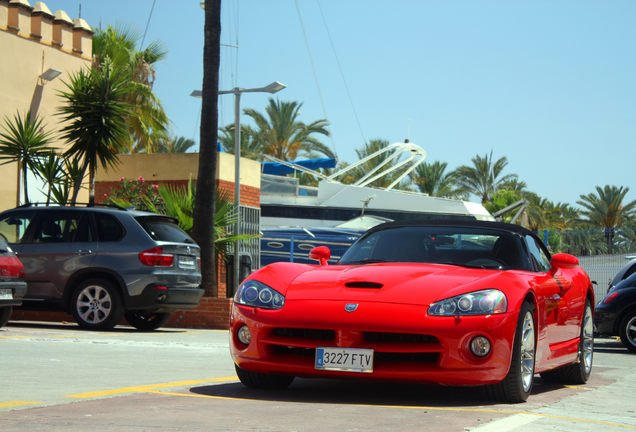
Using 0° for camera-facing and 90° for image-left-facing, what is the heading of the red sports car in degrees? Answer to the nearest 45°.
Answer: approximately 45°

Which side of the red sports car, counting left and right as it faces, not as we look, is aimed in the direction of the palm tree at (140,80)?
right

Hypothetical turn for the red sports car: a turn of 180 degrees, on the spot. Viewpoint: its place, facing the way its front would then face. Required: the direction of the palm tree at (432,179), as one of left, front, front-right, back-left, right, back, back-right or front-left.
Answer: front-left

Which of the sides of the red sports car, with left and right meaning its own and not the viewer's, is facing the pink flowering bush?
right

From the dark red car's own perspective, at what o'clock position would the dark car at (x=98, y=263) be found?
The dark car is roughly at 3 o'clock from the dark red car.

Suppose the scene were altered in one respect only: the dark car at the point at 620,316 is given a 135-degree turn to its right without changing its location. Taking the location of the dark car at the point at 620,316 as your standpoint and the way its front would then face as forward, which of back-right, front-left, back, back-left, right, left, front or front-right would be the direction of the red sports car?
front

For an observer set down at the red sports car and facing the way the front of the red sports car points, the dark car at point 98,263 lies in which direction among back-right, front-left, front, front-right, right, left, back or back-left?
right

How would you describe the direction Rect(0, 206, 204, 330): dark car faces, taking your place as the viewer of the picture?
facing away from the viewer and to the left of the viewer

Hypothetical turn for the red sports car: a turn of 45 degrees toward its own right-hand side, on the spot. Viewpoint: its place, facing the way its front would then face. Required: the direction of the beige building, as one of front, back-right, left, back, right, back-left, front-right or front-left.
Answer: front-right

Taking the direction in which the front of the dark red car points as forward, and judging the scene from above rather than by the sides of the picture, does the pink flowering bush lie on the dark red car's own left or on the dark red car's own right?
on the dark red car's own right
